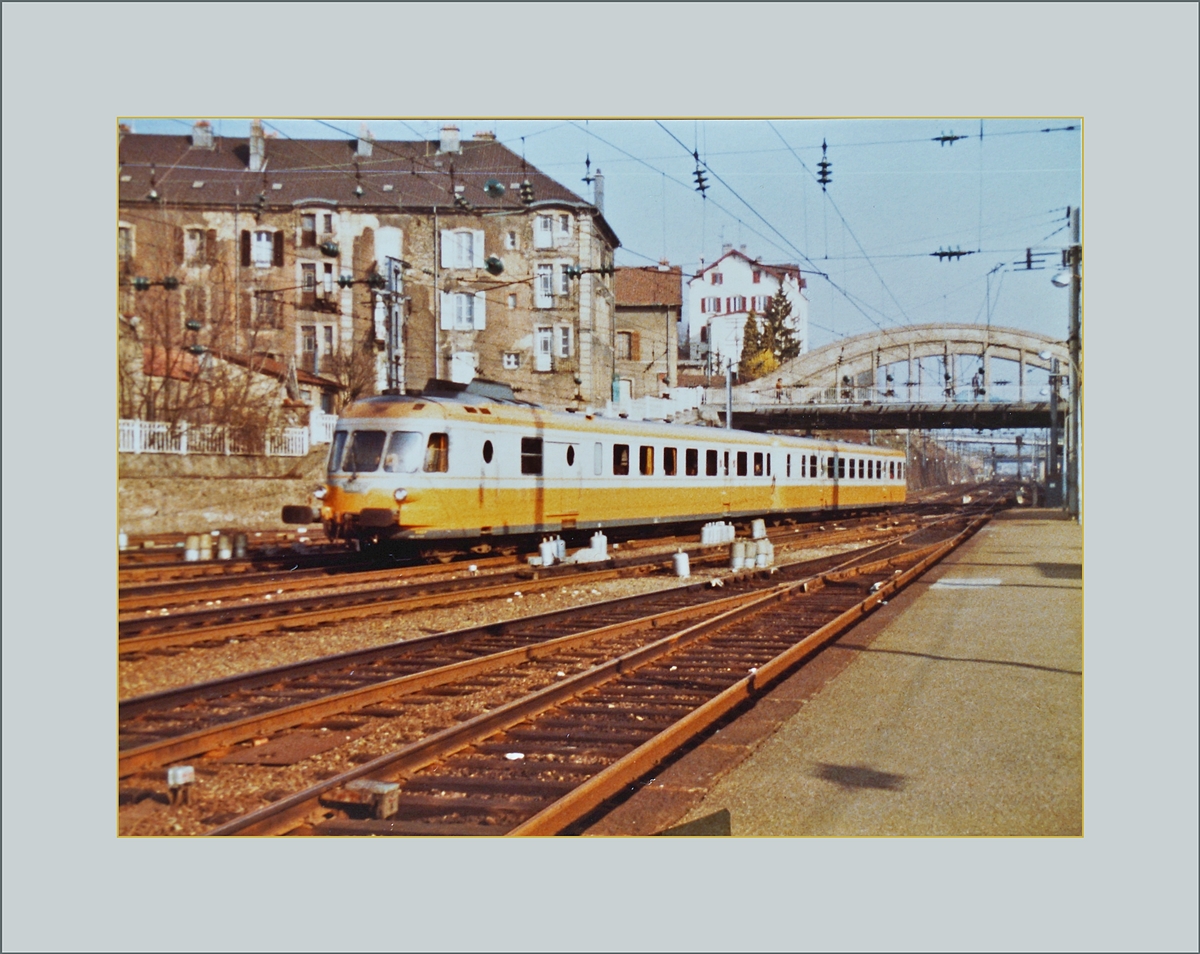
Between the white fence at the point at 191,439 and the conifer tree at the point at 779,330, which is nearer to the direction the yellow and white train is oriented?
the white fence

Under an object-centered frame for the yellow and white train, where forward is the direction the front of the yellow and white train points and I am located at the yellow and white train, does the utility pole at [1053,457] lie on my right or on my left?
on my left

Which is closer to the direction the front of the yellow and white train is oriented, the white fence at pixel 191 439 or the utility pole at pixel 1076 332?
the white fence

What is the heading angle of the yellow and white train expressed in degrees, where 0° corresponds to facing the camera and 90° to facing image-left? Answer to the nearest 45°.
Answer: approximately 45°

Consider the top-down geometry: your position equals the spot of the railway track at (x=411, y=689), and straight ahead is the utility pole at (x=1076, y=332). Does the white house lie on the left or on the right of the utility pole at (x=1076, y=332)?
left
